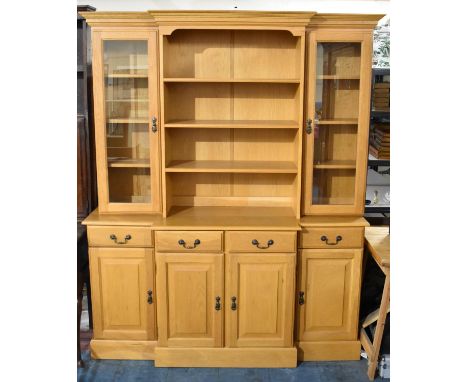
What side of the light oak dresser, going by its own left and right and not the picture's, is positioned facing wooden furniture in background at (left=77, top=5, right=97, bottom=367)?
right

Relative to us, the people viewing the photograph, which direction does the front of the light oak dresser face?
facing the viewer

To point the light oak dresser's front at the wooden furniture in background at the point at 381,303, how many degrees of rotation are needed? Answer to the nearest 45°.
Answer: approximately 90° to its left
